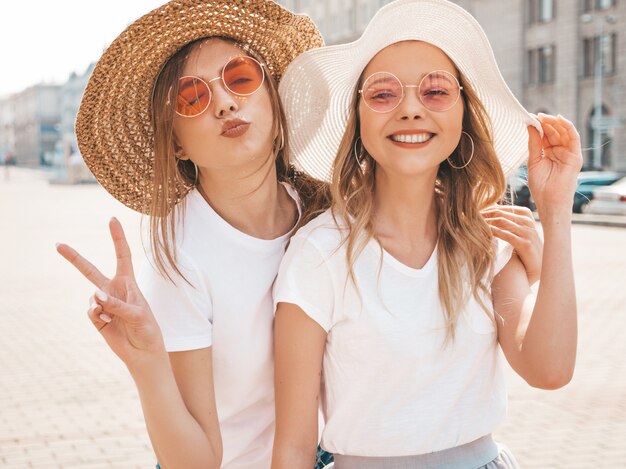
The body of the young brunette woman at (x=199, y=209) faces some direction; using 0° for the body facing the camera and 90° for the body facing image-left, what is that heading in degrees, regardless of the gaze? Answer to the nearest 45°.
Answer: approximately 315°

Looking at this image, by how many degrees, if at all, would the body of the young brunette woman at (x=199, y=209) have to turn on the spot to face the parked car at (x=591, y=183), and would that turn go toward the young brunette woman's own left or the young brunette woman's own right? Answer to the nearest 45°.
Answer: approximately 90° to the young brunette woman's own left

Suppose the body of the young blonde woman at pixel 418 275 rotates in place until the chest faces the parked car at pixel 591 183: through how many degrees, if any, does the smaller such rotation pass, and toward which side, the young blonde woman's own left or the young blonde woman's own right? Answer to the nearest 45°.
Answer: approximately 180°

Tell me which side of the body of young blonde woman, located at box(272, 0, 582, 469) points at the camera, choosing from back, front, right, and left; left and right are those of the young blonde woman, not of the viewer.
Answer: front

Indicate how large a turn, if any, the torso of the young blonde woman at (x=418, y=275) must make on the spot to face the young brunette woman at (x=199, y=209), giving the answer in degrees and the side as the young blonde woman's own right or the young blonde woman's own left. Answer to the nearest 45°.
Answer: approximately 90° to the young blonde woman's own right

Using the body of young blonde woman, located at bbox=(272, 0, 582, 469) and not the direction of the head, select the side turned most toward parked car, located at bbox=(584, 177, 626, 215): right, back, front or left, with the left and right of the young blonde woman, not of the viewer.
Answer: back

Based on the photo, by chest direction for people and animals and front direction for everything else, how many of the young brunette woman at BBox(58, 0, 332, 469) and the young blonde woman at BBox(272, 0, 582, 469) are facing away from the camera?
0
